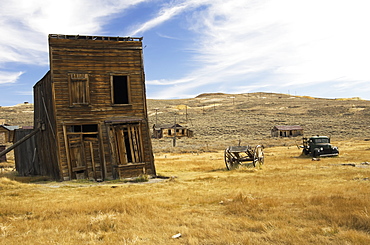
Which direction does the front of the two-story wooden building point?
toward the camera

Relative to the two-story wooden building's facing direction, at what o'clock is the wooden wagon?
The wooden wagon is roughly at 9 o'clock from the two-story wooden building.
